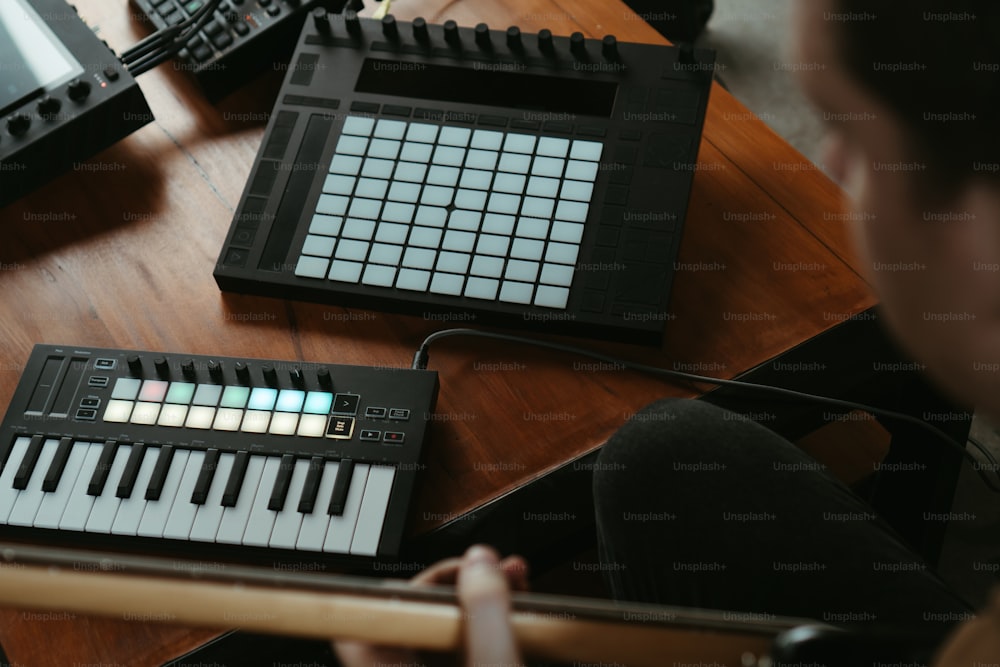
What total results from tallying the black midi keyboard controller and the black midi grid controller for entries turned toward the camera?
2

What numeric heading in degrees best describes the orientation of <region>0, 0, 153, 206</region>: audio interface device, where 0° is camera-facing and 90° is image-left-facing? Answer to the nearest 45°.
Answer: approximately 315°

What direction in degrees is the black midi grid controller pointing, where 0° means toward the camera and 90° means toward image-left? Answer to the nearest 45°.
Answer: approximately 0°
